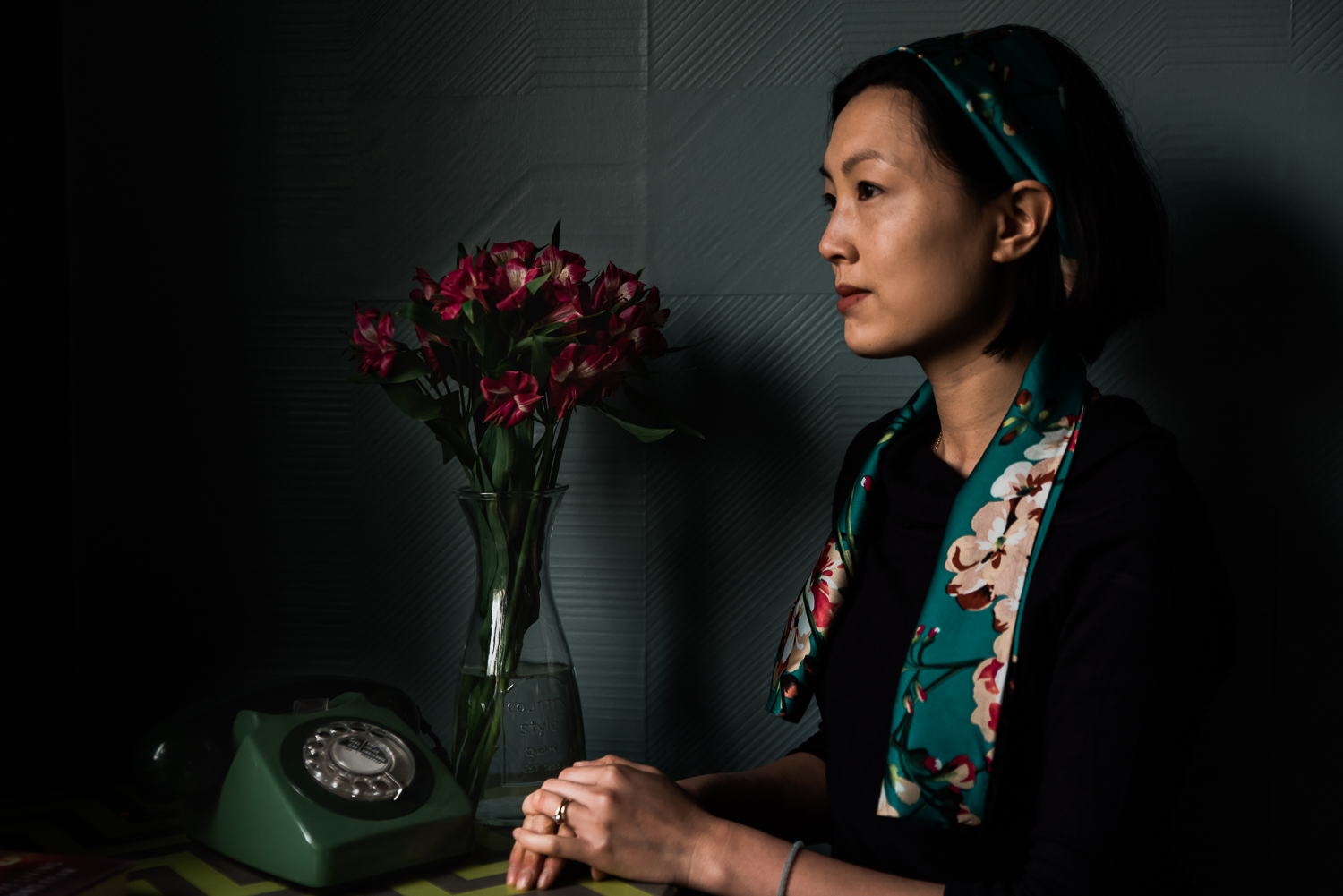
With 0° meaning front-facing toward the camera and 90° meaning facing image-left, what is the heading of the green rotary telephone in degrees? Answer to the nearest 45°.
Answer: approximately 315°

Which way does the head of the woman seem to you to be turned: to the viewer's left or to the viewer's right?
to the viewer's left

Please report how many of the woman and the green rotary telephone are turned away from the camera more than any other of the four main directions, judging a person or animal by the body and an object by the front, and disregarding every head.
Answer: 0

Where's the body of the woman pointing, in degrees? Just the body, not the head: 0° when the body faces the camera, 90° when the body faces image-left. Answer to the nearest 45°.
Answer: approximately 45°
